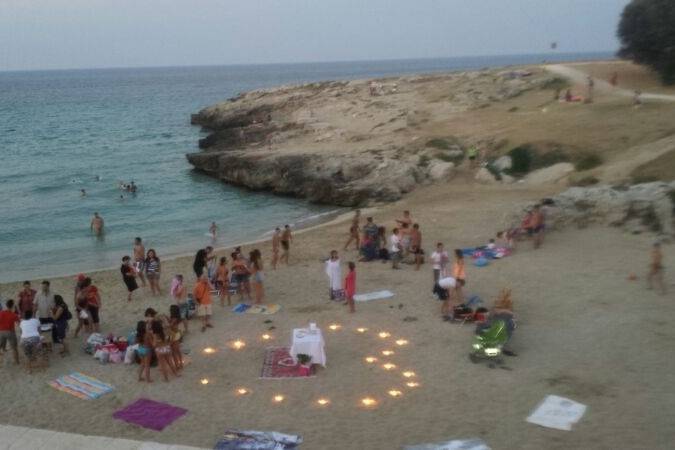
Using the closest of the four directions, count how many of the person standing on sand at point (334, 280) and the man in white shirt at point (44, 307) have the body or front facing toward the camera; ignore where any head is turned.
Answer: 2

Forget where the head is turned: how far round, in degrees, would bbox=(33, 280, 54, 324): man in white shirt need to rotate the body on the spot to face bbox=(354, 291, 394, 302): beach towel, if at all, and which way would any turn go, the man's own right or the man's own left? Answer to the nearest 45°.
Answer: approximately 90° to the man's own left

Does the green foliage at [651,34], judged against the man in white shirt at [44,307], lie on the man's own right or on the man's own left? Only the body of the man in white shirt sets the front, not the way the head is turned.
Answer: on the man's own left

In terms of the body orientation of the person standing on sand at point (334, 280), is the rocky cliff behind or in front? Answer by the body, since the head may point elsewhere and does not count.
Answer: behind

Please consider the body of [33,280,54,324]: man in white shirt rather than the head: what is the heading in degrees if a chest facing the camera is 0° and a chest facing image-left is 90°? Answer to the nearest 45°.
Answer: approximately 0°

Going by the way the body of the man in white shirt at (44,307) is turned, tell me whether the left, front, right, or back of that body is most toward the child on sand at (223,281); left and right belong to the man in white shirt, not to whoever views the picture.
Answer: left

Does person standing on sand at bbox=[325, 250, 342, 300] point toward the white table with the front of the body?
yes

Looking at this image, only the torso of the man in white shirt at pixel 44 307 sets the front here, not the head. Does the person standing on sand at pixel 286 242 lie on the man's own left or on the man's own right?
on the man's own left

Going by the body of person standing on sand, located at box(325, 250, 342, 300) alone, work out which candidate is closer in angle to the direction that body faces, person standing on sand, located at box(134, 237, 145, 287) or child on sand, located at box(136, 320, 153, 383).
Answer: the child on sand

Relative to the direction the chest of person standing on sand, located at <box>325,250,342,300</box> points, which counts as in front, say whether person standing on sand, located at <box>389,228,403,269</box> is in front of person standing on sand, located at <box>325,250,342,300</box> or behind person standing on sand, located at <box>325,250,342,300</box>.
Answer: behind
